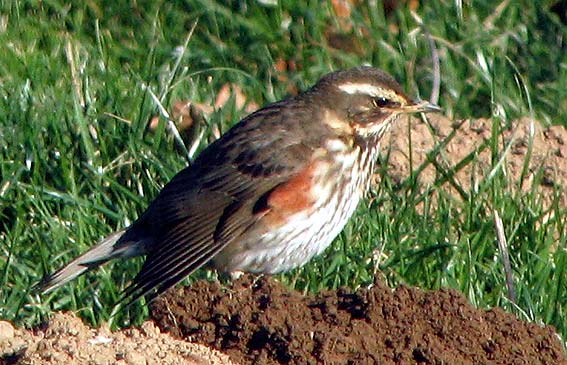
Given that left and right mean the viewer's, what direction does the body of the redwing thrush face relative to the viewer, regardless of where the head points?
facing to the right of the viewer

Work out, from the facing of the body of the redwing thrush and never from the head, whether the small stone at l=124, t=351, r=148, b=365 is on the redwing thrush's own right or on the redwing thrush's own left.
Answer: on the redwing thrush's own right

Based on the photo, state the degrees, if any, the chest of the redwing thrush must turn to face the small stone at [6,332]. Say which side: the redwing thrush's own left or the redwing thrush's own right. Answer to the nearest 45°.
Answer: approximately 135° to the redwing thrush's own right
